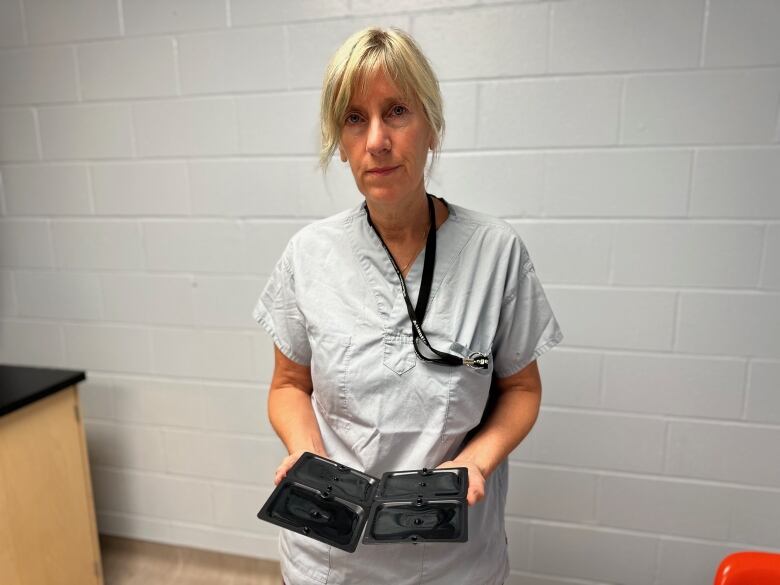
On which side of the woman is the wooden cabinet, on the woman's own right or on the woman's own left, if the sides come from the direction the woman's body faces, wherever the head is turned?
on the woman's own right

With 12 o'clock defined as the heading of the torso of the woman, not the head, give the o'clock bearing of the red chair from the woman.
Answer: The red chair is roughly at 9 o'clock from the woman.

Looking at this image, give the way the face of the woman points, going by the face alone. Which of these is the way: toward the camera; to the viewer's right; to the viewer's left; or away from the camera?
toward the camera

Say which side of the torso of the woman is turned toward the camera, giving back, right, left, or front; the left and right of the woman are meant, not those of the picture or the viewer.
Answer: front
